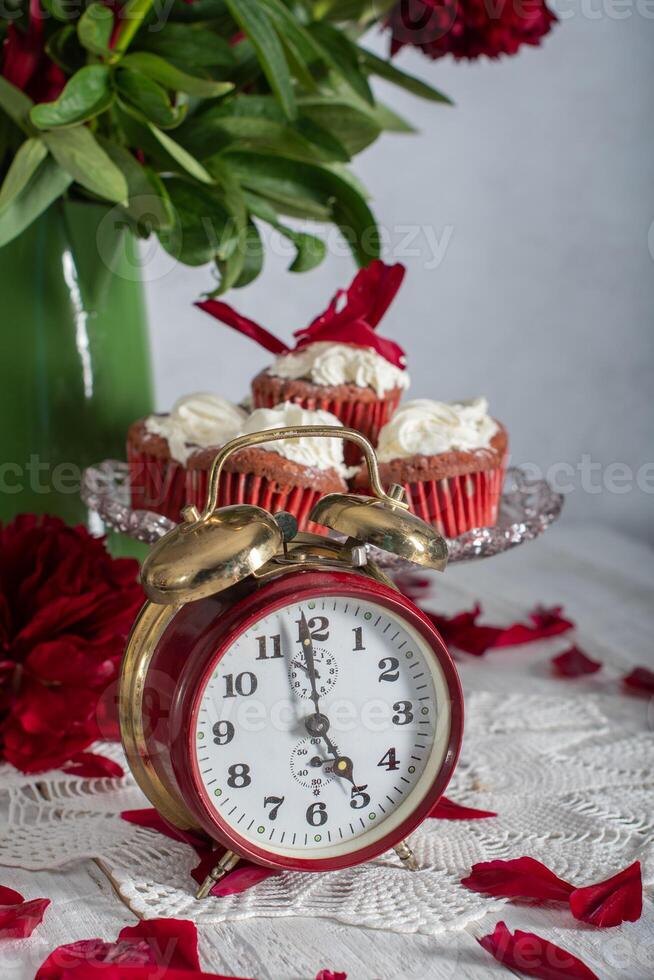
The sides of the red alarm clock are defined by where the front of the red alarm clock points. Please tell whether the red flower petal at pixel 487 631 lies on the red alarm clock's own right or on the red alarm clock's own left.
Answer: on the red alarm clock's own left

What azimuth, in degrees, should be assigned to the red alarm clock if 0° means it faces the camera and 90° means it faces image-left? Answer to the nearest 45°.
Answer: approximately 315°

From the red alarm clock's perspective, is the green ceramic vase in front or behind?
behind

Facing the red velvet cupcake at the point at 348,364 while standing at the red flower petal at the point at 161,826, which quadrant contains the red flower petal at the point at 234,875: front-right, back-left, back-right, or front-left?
back-right

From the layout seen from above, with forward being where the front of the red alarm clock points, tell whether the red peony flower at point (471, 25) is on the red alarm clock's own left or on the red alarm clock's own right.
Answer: on the red alarm clock's own left
